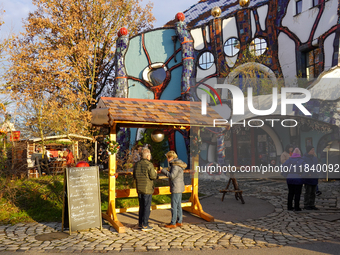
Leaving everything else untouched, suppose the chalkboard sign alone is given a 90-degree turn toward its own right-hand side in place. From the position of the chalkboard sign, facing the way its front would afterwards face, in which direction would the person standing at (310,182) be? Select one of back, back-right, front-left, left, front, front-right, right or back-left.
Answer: back

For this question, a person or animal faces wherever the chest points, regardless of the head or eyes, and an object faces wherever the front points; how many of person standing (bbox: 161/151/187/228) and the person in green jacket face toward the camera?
0

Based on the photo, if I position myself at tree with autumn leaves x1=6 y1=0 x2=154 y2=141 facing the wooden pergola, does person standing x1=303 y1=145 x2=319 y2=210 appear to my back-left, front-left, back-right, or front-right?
front-left

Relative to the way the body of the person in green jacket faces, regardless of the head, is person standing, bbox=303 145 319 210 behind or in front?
in front

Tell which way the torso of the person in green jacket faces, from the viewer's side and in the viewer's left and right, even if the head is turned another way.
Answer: facing away from the viewer and to the right of the viewer

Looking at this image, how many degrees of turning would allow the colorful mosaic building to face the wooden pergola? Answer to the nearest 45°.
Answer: approximately 45° to its left

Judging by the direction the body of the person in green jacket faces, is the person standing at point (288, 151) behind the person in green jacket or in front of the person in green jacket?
in front

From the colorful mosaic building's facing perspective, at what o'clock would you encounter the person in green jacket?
The person in green jacket is roughly at 11 o'clock from the colorful mosaic building.

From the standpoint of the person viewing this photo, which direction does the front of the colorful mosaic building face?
facing the viewer and to the left of the viewer

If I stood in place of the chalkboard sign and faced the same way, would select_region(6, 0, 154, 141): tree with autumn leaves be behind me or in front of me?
behind

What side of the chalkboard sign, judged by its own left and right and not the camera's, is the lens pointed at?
front
